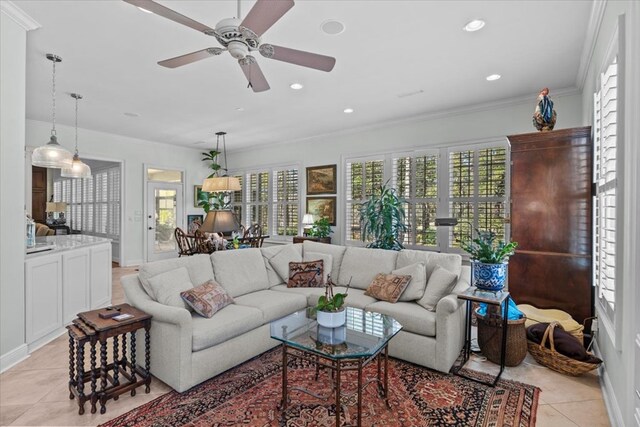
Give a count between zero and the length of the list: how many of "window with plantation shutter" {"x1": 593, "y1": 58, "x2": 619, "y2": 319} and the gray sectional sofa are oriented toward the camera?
1

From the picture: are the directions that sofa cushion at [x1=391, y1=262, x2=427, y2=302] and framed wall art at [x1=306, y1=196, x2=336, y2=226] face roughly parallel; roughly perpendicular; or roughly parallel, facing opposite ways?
roughly parallel

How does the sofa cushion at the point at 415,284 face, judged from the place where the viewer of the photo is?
facing the viewer and to the left of the viewer

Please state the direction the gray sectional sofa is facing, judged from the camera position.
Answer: facing the viewer

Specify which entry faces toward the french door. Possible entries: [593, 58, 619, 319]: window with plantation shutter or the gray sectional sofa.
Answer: the window with plantation shutter

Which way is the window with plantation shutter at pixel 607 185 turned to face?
to the viewer's left

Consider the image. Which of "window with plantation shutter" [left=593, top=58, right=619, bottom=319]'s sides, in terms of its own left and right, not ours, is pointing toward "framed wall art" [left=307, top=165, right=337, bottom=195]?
front

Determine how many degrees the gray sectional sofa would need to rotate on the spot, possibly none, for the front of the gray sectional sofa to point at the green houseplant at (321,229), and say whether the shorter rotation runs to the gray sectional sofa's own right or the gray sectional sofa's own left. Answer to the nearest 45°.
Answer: approximately 180°

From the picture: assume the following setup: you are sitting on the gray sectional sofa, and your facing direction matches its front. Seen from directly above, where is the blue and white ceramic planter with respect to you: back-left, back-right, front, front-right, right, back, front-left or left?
left

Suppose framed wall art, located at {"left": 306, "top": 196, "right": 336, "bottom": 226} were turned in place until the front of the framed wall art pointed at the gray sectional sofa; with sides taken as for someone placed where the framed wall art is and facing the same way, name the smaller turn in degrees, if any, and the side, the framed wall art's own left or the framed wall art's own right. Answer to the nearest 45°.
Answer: approximately 45° to the framed wall art's own left

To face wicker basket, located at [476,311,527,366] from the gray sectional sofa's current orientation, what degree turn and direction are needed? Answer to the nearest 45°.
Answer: approximately 90° to its left

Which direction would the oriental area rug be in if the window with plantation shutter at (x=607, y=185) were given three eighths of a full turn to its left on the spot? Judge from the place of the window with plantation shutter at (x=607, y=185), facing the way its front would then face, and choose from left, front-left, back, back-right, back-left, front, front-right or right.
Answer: right

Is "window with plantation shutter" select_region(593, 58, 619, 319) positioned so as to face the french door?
yes

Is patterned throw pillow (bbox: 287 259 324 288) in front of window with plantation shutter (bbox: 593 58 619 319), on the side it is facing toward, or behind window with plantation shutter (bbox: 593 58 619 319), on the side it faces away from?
in front

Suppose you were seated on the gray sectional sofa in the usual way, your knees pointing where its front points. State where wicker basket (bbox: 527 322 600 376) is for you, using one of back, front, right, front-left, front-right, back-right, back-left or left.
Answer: left
